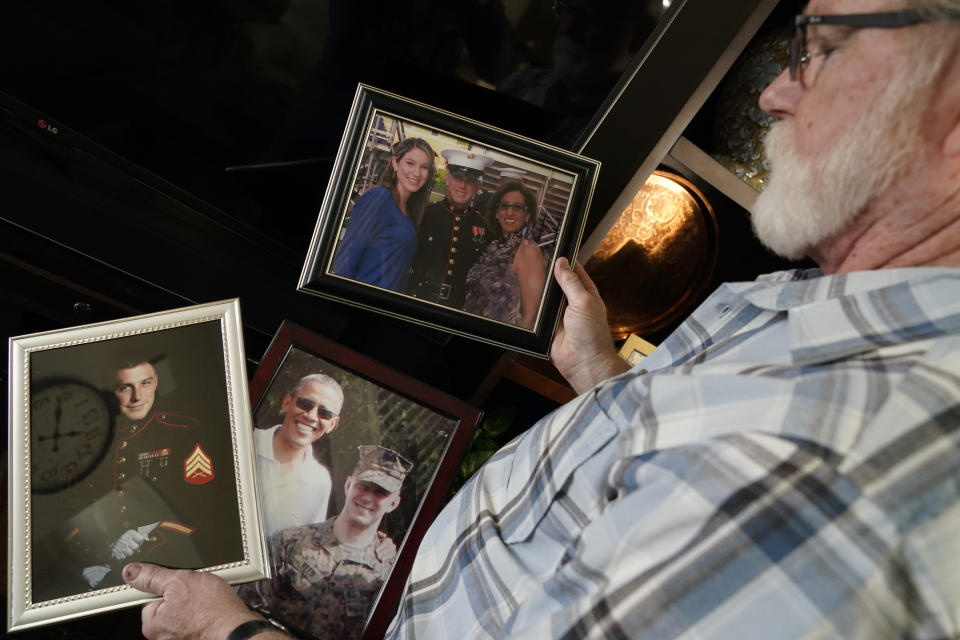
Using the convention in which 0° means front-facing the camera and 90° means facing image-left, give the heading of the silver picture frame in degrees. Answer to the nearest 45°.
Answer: approximately 0°

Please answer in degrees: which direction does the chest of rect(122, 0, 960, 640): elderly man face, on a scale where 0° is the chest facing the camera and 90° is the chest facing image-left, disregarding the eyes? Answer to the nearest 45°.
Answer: approximately 90°

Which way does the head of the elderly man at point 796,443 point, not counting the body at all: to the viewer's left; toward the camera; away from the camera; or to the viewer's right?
to the viewer's left

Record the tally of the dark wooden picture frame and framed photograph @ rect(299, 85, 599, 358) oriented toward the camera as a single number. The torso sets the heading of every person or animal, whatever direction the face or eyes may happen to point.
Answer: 2
